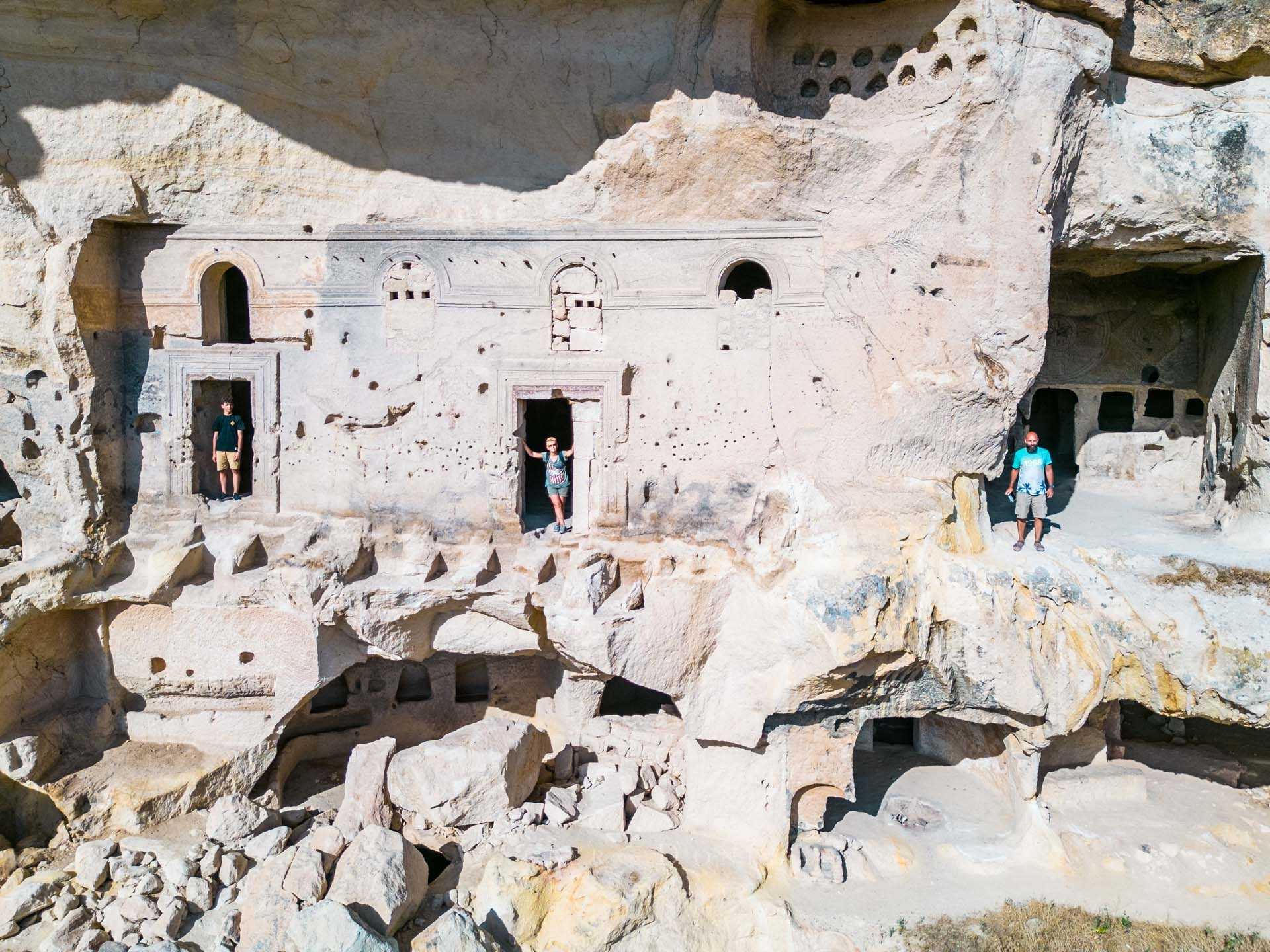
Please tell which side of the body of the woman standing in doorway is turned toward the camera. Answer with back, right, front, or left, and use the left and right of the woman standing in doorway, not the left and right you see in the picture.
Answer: front

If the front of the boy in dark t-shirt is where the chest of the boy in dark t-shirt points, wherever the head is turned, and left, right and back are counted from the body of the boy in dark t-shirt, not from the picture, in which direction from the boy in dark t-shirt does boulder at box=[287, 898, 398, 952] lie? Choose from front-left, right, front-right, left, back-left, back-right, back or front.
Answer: front

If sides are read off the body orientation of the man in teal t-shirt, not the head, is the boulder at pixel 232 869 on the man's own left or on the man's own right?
on the man's own right

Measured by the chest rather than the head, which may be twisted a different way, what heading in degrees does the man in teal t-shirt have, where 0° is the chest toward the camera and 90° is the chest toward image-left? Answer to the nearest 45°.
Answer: approximately 0°

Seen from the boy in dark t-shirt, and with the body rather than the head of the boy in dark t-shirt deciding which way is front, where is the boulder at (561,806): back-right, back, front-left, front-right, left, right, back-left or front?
front-left

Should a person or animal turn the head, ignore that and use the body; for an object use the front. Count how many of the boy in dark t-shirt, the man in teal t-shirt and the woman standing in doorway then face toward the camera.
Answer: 3

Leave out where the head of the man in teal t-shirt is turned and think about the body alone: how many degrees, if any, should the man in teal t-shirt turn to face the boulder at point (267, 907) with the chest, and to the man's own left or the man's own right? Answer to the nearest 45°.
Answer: approximately 45° to the man's own right

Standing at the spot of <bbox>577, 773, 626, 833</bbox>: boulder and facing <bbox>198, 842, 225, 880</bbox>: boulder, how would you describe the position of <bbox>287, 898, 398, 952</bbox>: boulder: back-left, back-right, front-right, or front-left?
front-left

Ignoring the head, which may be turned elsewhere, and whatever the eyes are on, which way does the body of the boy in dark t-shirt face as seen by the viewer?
toward the camera

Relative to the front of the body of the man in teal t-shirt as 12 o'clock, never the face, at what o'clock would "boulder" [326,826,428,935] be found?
The boulder is roughly at 2 o'clock from the man in teal t-shirt.

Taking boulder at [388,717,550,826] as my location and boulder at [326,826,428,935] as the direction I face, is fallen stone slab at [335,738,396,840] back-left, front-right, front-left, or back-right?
front-right

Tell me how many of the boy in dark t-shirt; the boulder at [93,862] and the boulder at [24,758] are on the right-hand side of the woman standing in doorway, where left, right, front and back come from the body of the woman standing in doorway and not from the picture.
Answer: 3
